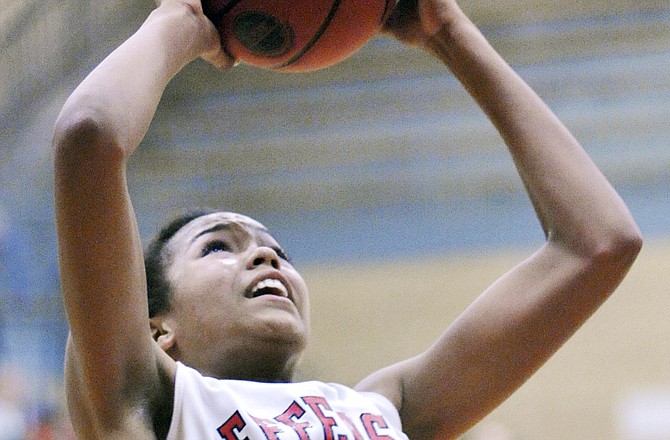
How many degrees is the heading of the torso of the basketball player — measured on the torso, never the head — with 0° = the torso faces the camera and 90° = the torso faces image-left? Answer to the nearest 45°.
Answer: approximately 315°
